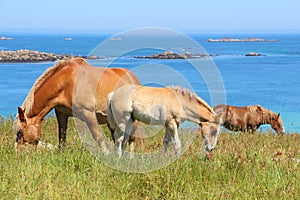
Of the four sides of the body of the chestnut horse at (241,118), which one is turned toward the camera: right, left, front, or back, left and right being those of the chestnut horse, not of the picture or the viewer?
right

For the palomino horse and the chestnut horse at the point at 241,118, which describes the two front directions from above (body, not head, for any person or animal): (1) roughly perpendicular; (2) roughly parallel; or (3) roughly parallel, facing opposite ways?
roughly parallel

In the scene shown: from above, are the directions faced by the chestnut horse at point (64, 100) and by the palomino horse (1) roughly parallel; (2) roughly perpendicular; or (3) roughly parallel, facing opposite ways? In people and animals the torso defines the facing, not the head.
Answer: roughly parallel, facing opposite ways

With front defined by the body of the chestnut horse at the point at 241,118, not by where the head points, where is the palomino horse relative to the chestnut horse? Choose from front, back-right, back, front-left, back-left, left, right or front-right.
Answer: right

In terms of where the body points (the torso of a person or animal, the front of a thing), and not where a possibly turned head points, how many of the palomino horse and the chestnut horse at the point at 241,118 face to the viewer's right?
2

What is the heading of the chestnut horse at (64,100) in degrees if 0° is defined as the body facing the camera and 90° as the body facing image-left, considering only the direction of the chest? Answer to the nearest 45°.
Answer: approximately 90°

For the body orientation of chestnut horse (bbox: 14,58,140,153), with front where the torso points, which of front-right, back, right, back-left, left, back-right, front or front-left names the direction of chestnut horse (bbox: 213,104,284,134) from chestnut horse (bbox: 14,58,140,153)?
back-right

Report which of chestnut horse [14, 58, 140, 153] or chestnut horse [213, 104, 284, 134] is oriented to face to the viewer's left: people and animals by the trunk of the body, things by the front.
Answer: chestnut horse [14, 58, 140, 153]

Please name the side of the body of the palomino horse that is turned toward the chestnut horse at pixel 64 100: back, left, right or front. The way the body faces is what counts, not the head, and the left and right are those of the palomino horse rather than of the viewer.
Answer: back

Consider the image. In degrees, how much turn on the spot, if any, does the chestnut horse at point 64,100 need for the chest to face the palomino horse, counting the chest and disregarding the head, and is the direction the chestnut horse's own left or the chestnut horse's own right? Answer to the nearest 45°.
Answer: approximately 135° to the chestnut horse's own left

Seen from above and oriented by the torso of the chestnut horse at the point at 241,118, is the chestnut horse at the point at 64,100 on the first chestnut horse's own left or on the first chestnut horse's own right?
on the first chestnut horse's own right

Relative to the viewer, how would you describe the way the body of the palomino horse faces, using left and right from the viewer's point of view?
facing to the right of the viewer
